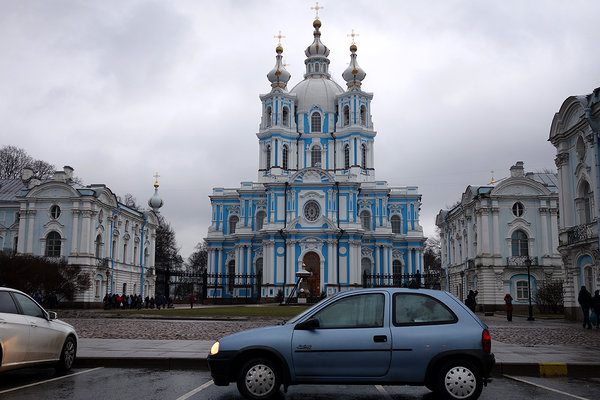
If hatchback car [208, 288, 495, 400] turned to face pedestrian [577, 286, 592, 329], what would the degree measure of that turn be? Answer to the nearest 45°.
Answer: approximately 135° to its right

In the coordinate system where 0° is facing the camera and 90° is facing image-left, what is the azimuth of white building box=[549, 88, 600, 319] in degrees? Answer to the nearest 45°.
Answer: approximately 45°

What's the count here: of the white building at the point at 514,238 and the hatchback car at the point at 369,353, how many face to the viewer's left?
1

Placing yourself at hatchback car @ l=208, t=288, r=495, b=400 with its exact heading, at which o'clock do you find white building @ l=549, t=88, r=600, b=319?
The white building is roughly at 4 o'clock from the hatchback car.

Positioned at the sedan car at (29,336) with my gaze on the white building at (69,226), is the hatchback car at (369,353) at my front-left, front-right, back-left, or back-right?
back-right

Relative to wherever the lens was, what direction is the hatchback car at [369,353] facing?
facing to the left of the viewer

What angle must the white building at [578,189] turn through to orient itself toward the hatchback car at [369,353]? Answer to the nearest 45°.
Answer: approximately 45° to its left
